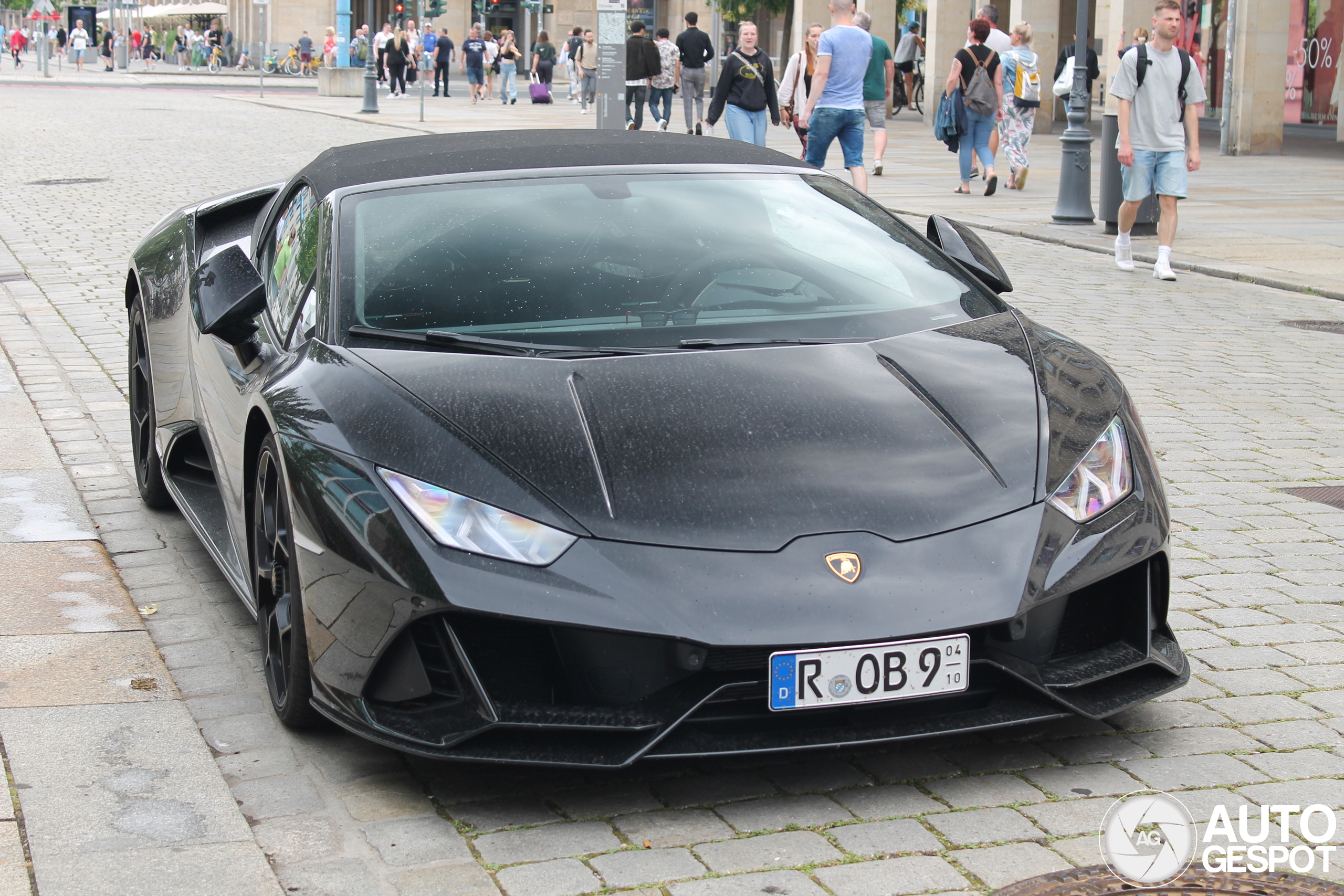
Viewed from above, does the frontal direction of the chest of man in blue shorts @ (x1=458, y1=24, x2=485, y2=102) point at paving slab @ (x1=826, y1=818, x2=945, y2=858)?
yes
